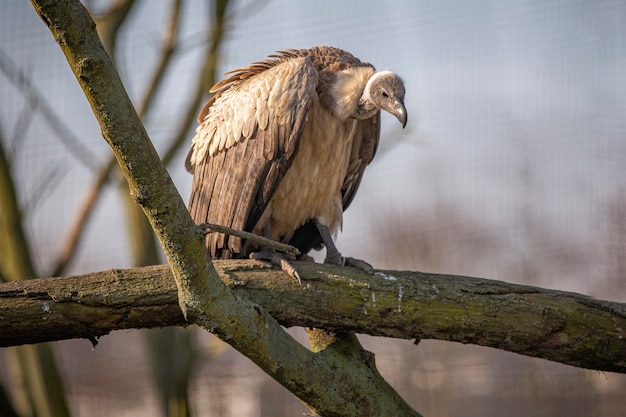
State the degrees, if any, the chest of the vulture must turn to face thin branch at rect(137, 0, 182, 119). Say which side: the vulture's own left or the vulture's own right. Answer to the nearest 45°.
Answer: approximately 180°

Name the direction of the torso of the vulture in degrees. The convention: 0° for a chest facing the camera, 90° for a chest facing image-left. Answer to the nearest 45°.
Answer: approximately 315°

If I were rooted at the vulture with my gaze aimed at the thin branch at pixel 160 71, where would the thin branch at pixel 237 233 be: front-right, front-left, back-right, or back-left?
back-left
